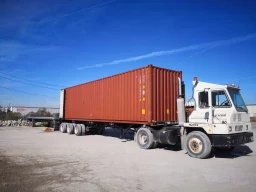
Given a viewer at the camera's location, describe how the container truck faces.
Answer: facing the viewer and to the right of the viewer
